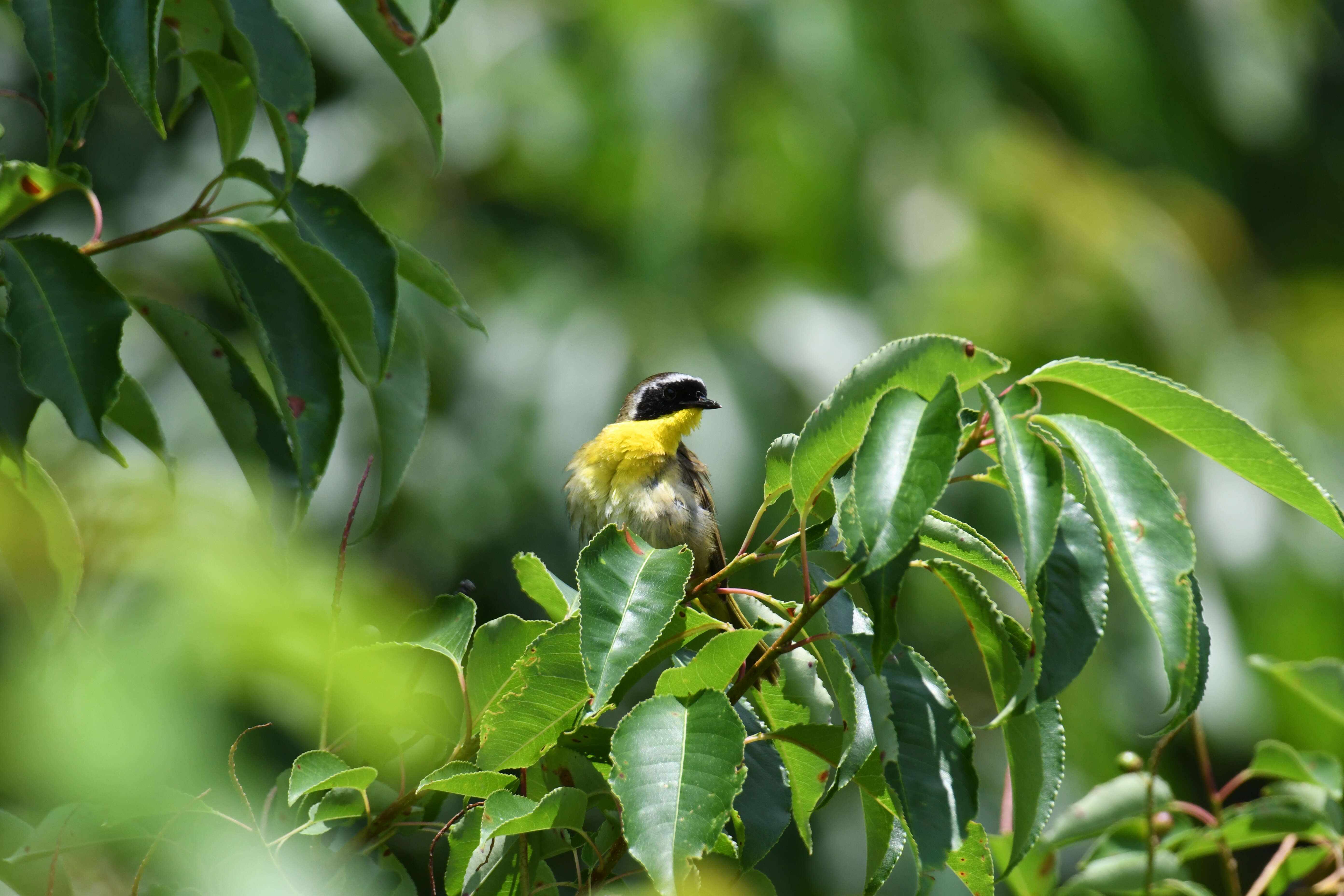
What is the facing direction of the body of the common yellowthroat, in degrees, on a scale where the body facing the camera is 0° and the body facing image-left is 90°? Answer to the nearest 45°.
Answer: approximately 45°
